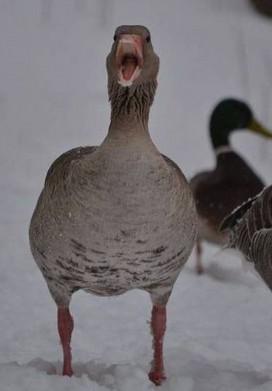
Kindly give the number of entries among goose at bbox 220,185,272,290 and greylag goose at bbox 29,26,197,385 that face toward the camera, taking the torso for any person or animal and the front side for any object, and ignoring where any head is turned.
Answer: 1

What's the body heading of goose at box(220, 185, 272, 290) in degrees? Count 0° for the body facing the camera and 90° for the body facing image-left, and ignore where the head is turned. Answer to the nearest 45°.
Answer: approximately 270°

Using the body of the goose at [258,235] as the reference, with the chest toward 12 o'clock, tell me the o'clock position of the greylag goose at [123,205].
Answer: The greylag goose is roughly at 6 o'clock from the goose.

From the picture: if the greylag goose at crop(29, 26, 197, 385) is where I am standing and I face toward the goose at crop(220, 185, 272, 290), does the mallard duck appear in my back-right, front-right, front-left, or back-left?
front-left

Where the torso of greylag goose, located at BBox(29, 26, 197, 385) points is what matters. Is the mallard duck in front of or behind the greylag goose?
behind

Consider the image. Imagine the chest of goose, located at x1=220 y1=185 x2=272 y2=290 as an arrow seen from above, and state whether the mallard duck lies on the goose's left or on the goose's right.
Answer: on the goose's left

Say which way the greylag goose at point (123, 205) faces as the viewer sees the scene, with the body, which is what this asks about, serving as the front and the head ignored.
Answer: toward the camera

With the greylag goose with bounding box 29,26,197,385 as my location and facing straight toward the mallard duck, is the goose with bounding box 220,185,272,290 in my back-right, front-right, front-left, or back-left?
front-right

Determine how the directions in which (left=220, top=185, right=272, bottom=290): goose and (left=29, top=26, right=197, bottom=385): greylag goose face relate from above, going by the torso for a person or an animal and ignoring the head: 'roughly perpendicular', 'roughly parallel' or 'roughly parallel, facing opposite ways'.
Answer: roughly perpendicular

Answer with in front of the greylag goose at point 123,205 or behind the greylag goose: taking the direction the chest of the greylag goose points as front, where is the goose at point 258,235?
behind
